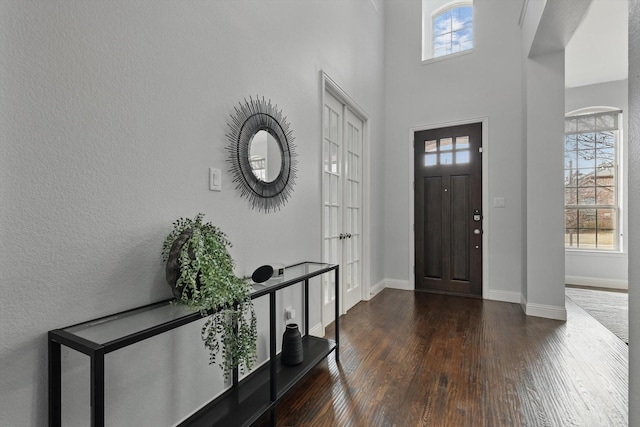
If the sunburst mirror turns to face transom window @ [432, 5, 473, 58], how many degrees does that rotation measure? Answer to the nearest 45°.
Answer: approximately 90° to its left

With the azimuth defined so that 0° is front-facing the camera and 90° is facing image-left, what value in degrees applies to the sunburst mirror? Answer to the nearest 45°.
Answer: approximately 315°

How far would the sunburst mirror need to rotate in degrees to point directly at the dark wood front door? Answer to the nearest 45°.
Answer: approximately 90° to its left

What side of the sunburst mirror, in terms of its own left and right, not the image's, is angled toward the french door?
left

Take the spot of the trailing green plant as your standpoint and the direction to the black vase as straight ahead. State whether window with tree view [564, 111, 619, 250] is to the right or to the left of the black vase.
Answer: right
